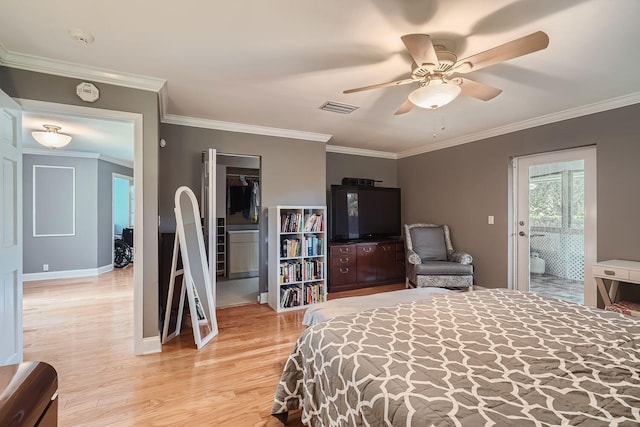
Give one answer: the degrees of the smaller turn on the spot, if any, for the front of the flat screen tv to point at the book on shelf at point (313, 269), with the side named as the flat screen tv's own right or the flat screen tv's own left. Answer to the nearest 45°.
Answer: approximately 90° to the flat screen tv's own right

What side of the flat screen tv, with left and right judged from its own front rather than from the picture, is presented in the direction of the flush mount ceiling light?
right

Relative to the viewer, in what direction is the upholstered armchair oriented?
toward the camera

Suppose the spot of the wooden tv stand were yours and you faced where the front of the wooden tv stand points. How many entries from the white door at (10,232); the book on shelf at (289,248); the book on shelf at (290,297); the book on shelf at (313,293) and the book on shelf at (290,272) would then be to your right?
5

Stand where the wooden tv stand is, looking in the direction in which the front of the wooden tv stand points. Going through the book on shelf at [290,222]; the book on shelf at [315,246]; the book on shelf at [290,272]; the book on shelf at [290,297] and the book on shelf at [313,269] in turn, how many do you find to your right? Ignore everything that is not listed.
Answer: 5

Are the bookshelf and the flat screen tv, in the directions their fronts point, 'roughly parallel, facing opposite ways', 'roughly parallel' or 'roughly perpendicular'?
roughly parallel

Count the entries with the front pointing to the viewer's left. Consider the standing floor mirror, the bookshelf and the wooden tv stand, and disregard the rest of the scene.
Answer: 0

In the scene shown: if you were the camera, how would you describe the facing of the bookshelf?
facing the viewer and to the right of the viewer

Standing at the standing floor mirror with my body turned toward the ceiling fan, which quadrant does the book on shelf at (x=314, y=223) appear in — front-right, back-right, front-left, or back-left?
front-left

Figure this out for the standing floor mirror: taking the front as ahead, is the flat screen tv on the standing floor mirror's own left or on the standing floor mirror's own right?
on the standing floor mirror's own left

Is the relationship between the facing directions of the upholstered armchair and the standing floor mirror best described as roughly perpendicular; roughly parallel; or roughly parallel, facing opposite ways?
roughly perpendicular

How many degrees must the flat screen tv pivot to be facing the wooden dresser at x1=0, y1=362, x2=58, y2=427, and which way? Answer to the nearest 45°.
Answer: approximately 45° to its right

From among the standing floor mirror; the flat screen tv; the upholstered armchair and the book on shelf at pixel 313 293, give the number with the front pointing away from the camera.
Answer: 0

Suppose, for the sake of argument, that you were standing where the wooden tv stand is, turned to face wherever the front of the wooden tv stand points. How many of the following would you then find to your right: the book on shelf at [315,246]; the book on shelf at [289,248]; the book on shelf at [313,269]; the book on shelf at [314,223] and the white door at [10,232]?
5

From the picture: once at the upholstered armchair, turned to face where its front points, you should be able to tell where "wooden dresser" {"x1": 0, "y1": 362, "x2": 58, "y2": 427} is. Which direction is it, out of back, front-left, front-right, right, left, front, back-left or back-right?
front
